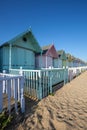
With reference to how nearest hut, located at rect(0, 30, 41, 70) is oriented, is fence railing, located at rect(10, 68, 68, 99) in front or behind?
in front

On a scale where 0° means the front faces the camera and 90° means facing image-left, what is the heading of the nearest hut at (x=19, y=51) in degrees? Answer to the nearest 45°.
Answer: approximately 315°
